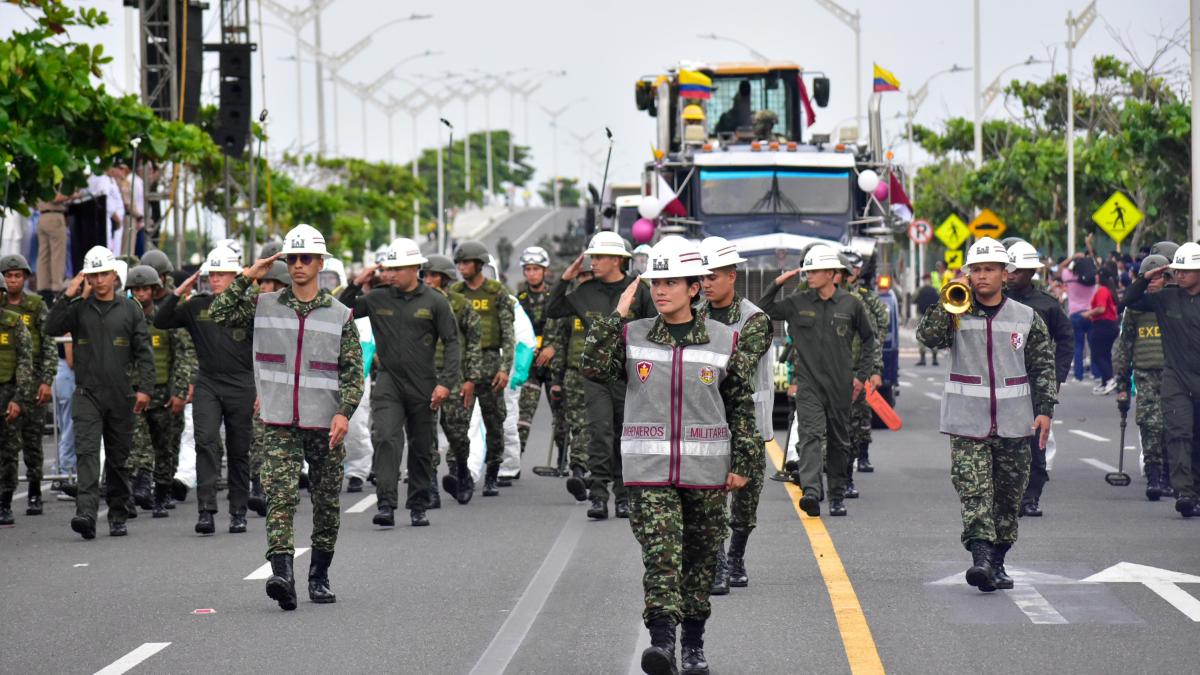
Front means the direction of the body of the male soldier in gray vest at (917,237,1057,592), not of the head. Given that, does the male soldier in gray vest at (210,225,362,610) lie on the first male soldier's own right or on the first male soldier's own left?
on the first male soldier's own right

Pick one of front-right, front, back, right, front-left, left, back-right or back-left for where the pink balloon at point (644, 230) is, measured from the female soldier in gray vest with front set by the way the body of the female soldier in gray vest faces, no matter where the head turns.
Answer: back

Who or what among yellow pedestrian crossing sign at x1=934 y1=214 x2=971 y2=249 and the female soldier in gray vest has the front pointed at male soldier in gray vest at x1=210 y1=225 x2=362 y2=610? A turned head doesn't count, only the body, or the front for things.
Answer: the yellow pedestrian crossing sign

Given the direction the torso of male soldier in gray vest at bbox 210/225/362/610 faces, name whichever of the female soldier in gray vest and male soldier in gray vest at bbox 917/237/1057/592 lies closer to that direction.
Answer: the female soldier in gray vest

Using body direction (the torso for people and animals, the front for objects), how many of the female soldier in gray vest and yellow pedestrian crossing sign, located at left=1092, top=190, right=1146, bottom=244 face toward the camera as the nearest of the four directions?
2

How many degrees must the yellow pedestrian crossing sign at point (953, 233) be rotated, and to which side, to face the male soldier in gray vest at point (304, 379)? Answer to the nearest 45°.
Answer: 0° — it already faces them
